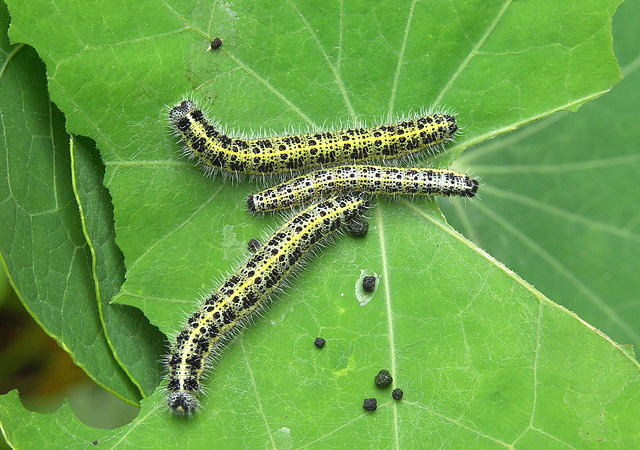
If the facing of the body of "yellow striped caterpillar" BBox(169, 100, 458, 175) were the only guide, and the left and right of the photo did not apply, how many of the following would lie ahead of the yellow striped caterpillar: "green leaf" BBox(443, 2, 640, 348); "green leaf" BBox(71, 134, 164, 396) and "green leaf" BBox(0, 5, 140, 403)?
2

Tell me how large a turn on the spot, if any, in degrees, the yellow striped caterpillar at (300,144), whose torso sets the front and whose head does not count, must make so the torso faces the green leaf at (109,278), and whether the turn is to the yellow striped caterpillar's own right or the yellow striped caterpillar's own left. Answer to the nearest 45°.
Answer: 0° — it already faces it

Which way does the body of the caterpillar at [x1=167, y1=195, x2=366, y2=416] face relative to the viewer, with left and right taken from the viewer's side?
facing the viewer and to the left of the viewer

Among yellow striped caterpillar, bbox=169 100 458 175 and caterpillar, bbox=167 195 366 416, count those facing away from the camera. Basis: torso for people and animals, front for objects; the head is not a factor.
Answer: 0

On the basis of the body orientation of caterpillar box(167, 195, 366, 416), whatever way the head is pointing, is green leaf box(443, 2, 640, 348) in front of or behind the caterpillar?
behind

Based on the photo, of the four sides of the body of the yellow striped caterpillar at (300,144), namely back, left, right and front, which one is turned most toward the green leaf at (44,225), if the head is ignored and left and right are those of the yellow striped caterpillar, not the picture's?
front

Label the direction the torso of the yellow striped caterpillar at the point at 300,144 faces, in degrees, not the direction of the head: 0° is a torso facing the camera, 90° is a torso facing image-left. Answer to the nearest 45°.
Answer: approximately 90°
